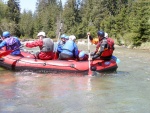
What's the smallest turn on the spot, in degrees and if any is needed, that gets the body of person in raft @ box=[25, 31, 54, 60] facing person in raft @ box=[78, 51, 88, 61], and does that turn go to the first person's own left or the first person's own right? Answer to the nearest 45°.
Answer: approximately 135° to the first person's own right

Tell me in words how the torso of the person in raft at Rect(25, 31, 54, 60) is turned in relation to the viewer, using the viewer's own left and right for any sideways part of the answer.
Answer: facing away from the viewer and to the left of the viewer

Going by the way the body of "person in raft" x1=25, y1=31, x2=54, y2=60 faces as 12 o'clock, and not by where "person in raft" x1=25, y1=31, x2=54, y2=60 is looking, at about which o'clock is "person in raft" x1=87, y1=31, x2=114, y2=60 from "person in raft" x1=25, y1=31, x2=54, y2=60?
"person in raft" x1=87, y1=31, x2=114, y2=60 is roughly at 5 o'clock from "person in raft" x1=25, y1=31, x2=54, y2=60.

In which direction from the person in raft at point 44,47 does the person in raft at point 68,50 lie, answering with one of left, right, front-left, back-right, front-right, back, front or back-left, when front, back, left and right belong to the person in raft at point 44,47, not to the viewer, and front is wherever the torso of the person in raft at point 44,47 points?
back-right
